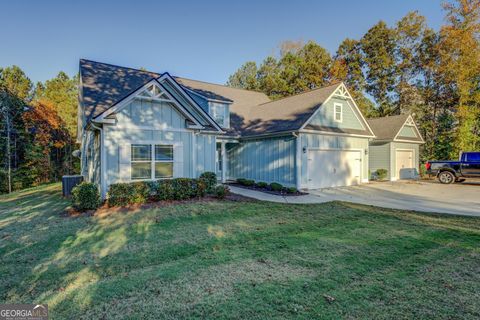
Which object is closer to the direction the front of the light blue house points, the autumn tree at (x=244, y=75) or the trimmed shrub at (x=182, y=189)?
the trimmed shrub

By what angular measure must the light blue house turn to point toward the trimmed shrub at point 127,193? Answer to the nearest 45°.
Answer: approximately 90° to its right

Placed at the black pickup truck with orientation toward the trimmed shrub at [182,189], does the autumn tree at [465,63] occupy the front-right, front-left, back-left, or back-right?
back-right

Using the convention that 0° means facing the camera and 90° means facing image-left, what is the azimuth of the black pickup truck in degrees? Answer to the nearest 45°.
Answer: approximately 270°

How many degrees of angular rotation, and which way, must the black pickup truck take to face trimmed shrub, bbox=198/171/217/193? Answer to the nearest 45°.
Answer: approximately 135° to its right

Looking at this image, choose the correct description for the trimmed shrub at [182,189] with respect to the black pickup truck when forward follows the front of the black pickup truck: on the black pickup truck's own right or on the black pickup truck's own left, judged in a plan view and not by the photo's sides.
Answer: on the black pickup truck's own right

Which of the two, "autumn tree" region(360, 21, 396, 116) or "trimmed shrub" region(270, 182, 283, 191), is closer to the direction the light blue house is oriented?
the trimmed shrub

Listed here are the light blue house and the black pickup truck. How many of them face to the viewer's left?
0

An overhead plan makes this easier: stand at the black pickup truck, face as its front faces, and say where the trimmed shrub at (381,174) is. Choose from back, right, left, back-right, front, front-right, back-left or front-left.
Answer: back

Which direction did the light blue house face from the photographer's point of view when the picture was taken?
facing the viewer and to the right of the viewer
